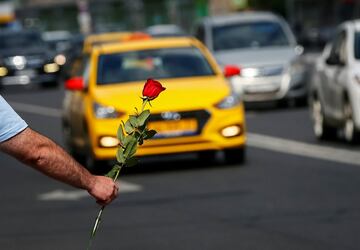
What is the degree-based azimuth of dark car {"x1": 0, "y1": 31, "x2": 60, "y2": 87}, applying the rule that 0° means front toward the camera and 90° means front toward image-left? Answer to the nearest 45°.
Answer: approximately 0°

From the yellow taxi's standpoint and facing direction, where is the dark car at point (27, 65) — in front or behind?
behind

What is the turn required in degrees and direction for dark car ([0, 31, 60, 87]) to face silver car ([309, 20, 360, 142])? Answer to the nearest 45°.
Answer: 0° — it already faces it

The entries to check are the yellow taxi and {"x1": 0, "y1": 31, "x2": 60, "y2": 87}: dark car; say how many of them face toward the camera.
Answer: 2

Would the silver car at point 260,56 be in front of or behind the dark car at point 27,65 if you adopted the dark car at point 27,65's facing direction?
in front
